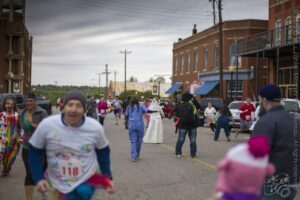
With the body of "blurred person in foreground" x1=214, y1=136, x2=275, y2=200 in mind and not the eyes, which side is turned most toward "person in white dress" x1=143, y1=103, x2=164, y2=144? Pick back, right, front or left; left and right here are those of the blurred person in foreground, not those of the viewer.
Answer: front

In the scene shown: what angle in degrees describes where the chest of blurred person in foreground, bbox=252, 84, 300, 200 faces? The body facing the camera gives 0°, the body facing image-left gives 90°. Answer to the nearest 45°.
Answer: approximately 135°

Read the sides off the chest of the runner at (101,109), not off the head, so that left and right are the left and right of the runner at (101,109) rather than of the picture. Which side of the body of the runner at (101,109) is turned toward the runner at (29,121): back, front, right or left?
front

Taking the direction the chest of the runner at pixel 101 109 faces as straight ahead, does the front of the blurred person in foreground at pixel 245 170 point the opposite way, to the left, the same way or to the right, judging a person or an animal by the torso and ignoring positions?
the opposite way

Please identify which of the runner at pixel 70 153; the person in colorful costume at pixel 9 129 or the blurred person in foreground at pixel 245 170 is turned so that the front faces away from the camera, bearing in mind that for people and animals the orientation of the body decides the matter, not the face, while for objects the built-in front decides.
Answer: the blurred person in foreground

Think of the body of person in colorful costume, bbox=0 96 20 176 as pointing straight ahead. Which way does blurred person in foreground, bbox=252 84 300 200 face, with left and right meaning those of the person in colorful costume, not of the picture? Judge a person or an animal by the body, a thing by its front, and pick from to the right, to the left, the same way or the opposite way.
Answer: the opposite way

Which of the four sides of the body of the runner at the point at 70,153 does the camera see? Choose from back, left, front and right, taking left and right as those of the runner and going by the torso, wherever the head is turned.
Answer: front

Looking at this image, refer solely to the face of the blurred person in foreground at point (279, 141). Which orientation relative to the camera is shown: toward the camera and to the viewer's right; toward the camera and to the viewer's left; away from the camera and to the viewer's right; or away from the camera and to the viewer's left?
away from the camera and to the viewer's left

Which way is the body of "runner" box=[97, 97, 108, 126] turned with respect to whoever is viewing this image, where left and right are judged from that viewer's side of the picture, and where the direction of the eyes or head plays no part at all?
facing the viewer

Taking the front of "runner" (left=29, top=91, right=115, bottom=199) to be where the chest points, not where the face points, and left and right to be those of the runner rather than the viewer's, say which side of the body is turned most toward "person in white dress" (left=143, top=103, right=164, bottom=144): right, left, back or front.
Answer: back

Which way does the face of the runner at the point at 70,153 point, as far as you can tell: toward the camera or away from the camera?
toward the camera

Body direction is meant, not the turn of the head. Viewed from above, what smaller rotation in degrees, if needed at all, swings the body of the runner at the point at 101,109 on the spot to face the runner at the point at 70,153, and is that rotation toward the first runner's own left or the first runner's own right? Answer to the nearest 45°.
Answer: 0° — they already face them

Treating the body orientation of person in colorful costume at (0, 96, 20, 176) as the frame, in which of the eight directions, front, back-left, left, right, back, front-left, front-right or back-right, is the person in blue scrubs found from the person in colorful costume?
back-left

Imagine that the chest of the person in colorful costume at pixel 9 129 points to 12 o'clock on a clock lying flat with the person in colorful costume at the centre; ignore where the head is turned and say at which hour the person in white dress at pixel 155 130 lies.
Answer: The person in white dress is roughly at 7 o'clock from the person in colorful costume.

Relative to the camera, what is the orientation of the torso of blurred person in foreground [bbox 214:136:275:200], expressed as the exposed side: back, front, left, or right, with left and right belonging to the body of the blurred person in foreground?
back

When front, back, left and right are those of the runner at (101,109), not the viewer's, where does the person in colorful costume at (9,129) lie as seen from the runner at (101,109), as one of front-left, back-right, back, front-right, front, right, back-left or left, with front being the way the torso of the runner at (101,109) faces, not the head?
front
